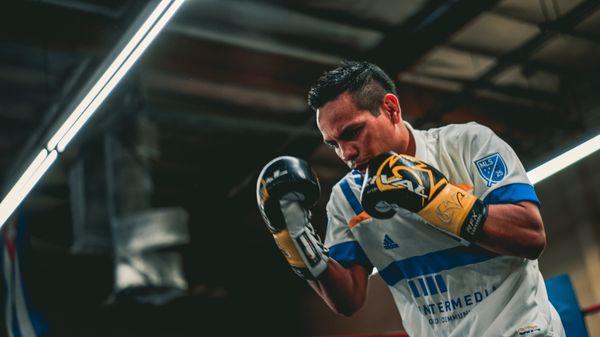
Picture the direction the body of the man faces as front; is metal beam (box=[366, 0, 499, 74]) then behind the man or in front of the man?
behind

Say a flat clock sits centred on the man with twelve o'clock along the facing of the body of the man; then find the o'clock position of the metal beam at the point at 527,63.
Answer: The metal beam is roughly at 5 o'clock from the man.

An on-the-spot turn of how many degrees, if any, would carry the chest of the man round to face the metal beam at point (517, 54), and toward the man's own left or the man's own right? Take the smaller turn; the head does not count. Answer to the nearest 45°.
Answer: approximately 135° to the man's own right

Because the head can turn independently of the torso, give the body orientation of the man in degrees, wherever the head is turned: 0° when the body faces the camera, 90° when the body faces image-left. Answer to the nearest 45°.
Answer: approximately 45°

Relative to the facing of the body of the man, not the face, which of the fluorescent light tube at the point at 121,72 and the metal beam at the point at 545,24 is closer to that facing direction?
the fluorescent light tube

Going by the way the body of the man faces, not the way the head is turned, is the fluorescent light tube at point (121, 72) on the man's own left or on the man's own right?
on the man's own right

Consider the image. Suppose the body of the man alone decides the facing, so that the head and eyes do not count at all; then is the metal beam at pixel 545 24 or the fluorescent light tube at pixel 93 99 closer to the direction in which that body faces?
the fluorescent light tube

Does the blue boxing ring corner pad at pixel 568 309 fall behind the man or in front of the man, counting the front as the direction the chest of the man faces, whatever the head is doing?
behind

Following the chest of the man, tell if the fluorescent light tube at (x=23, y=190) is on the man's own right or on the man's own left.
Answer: on the man's own right

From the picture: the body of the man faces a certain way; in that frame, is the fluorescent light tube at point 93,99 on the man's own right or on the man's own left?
on the man's own right

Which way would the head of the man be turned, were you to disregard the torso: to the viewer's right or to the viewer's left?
to the viewer's left

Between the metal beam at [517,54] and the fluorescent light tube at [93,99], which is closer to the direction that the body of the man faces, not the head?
the fluorescent light tube
